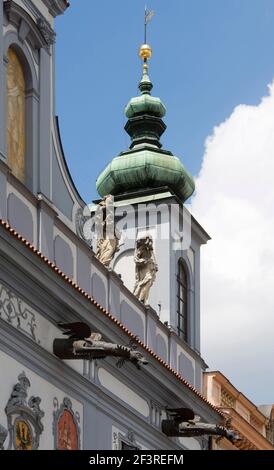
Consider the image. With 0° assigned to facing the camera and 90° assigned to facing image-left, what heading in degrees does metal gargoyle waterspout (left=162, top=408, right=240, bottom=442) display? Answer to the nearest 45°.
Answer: approximately 270°
